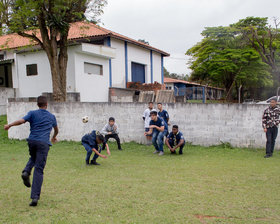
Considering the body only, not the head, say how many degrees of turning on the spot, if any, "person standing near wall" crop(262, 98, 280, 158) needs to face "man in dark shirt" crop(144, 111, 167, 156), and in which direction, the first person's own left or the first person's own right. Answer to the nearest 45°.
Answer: approximately 45° to the first person's own right

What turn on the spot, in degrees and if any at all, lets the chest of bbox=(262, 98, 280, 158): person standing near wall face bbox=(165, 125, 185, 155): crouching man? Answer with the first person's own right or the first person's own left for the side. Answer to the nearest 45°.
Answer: approximately 45° to the first person's own right

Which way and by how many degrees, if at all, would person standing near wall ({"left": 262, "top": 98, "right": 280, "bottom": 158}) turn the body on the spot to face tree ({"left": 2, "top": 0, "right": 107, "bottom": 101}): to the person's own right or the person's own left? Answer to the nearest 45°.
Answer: approximately 45° to the person's own right

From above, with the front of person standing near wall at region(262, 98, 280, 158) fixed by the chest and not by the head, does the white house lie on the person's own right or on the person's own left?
on the person's own right

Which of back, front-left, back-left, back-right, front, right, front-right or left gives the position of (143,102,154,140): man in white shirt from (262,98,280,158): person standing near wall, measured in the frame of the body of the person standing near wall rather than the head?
front-right

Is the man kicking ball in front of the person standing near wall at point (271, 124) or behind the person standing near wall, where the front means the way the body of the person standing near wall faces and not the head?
in front

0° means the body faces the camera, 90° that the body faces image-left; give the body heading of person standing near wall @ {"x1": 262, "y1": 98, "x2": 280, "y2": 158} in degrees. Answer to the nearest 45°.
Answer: approximately 45°

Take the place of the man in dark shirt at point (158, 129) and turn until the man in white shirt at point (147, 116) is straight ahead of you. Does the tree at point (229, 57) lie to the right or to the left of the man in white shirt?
right

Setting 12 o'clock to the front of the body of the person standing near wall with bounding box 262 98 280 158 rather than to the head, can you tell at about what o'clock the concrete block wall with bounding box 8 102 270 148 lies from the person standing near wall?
The concrete block wall is roughly at 2 o'clock from the person standing near wall.
